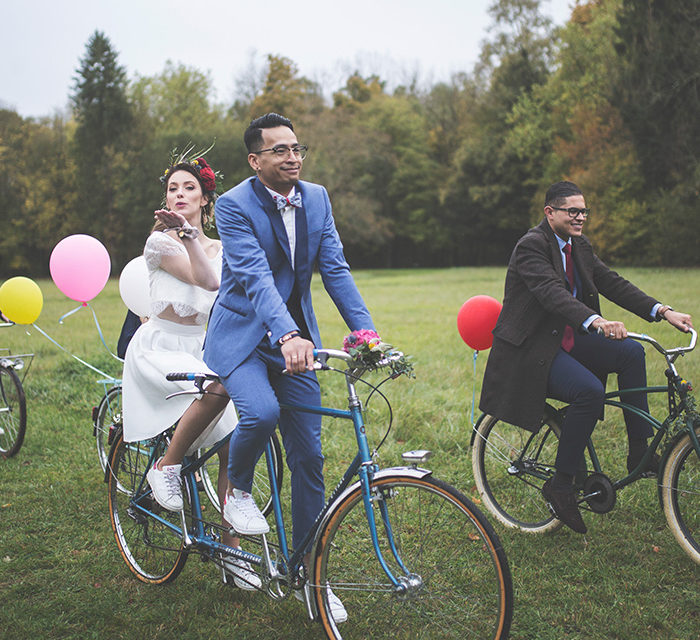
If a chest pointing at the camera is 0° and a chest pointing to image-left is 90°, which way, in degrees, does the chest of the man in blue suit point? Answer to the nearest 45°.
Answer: approximately 315°

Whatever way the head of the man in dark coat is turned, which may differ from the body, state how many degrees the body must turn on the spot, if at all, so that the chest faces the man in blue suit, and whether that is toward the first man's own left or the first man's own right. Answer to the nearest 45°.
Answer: approximately 90° to the first man's own right

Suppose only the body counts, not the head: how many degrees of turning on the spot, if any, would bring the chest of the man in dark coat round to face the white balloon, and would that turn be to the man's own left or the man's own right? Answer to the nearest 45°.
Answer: approximately 135° to the man's own right

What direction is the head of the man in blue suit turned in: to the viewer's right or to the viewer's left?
to the viewer's right

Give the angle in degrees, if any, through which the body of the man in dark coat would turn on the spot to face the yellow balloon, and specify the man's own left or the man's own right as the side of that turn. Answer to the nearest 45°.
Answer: approximately 135° to the man's own right

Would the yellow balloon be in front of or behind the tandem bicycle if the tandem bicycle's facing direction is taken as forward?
behind

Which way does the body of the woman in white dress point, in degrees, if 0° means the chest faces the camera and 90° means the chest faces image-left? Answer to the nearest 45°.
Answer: approximately 315°

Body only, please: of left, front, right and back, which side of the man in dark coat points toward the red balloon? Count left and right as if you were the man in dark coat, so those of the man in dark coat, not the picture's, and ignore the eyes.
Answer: back

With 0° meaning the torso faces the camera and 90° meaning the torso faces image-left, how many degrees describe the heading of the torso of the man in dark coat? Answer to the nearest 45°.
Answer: approximately 315°

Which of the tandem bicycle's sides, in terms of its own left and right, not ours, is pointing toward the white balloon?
back

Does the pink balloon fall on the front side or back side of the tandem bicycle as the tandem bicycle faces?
on the back side

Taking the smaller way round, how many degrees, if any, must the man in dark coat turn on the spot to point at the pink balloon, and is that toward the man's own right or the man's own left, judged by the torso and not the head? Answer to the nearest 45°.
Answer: approximately 135° to the man's own right

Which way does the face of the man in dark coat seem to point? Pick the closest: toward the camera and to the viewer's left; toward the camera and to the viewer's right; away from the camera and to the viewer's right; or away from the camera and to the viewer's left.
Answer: toward the camera and to the viewer's right
